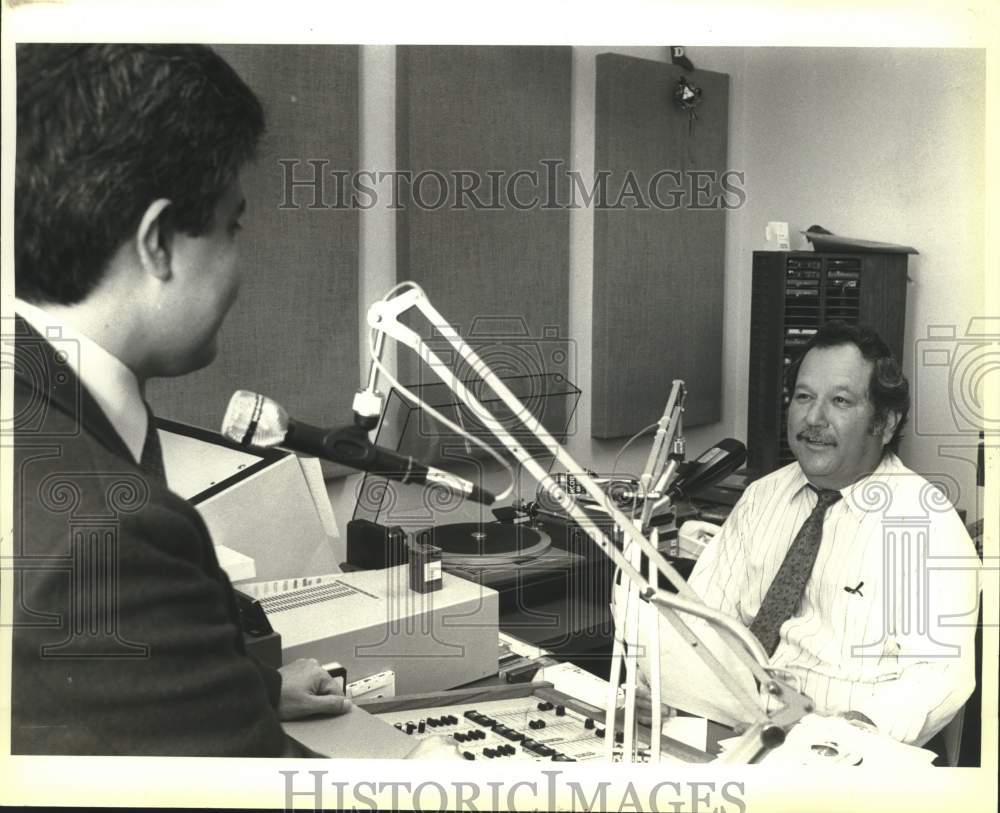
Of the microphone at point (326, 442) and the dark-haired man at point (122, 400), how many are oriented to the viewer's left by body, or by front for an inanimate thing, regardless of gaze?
1

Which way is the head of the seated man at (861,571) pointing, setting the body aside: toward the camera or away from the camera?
toward the camera

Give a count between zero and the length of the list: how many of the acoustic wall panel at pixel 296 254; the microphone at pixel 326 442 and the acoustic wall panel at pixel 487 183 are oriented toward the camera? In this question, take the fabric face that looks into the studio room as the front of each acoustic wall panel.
2

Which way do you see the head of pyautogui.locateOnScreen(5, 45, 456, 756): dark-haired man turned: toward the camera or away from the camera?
away from the camera

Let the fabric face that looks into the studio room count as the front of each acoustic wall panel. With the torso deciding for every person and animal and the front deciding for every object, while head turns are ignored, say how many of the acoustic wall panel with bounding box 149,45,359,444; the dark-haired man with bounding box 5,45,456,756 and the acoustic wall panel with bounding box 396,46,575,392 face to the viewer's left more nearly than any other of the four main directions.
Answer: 0

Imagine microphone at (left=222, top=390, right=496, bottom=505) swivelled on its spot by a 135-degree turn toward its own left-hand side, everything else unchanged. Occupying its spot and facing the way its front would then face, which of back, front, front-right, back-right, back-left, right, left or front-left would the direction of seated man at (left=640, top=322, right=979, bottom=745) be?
front-left

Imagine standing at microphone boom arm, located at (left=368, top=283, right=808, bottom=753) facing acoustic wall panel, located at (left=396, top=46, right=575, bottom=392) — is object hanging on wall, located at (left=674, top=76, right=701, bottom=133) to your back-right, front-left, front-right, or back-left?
front-right

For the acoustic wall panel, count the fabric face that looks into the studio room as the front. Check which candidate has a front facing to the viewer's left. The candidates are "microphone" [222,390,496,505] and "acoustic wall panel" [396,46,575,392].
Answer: the microphone

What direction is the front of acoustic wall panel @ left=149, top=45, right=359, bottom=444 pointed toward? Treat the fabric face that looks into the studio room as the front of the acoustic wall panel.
toward the camera

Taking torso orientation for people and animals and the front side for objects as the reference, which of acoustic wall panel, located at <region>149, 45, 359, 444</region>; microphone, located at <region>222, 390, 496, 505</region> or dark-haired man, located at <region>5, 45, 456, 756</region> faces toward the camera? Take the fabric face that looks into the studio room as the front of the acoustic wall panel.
the acoustic wall panel
